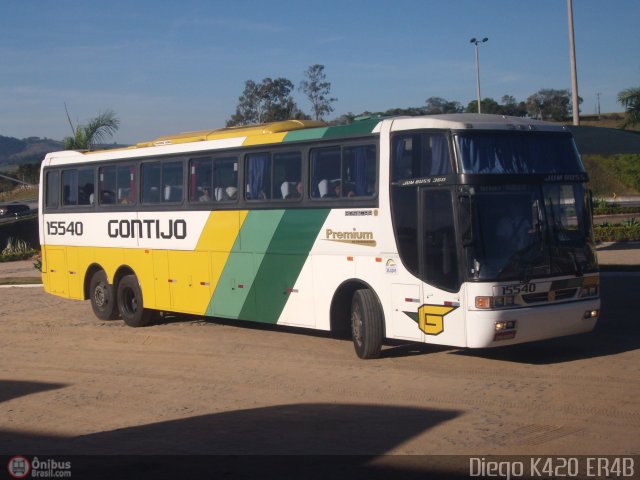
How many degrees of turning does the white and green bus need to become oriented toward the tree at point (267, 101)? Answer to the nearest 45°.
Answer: approximately 135° to its left

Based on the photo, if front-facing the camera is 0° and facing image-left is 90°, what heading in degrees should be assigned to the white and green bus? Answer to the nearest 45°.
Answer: approximately 315°
